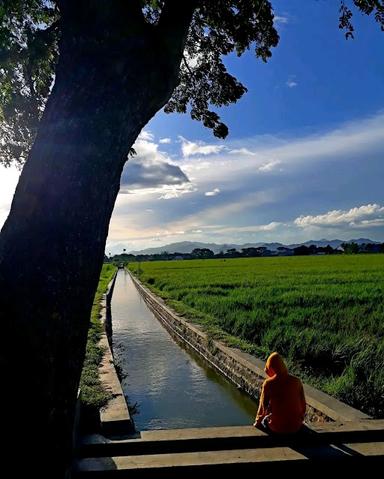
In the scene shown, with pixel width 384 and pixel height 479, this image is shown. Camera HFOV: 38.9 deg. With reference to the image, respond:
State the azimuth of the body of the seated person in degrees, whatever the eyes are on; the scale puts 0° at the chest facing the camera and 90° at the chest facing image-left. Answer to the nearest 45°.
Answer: approximately 135°

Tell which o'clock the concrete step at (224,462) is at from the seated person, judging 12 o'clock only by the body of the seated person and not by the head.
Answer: The concrete step is roughly at 7 o'clock from the seated person.
